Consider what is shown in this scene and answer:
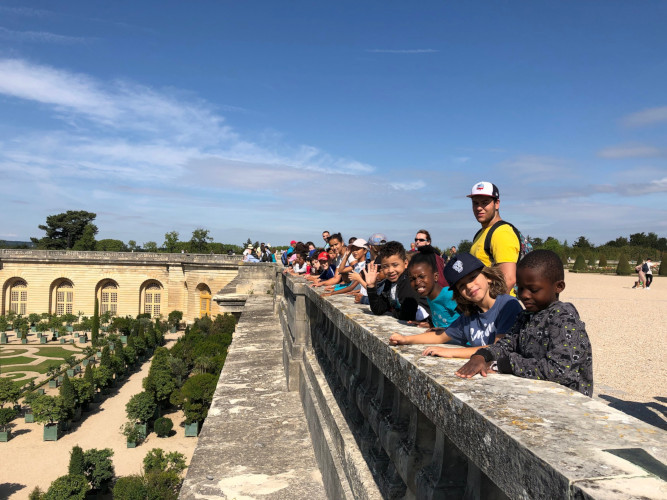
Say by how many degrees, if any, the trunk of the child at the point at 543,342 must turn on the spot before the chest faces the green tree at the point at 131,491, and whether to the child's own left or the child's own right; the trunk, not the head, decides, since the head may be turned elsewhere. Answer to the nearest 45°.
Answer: approximately 90° to the child's own right
